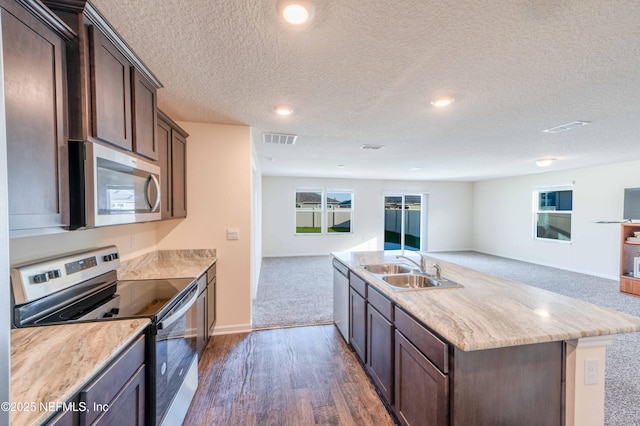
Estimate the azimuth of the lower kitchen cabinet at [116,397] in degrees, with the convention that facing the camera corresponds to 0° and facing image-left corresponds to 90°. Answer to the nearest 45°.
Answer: approximately 315°

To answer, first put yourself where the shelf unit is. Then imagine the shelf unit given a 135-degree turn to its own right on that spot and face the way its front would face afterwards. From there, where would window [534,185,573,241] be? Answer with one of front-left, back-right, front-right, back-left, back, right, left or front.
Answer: front-left

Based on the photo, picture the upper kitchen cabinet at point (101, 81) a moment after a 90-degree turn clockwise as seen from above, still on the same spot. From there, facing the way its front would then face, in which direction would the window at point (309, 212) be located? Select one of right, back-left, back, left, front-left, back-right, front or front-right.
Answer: back

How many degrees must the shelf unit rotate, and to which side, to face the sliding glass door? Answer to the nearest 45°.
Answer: approximately 45° to its right

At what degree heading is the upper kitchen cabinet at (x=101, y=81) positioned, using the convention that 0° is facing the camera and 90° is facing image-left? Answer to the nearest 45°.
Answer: approximately 315°

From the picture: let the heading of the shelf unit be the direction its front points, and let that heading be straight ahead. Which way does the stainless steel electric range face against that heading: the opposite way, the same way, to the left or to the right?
the opposite way

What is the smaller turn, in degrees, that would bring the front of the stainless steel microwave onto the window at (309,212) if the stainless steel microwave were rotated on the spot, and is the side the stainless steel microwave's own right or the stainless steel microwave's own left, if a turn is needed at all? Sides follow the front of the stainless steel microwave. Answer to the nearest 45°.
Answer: approximately 90° to the stainless steel microwave's own left

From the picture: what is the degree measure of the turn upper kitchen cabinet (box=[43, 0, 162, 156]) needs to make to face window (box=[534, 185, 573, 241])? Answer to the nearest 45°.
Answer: approximately 45° to its left

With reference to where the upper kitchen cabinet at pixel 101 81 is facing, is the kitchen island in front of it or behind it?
in front
